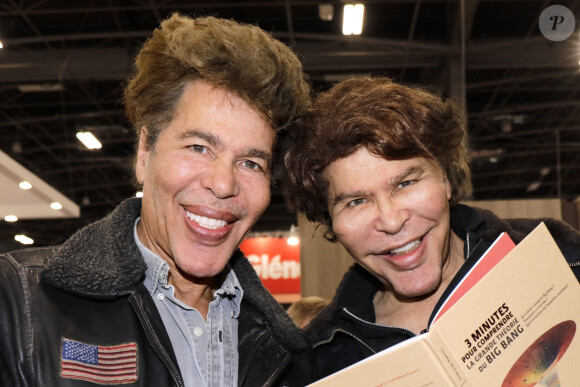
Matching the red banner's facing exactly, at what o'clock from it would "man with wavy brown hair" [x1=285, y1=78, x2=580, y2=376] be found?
The man with wavy brown hair is roughly at 12 o'clock from the red banner.

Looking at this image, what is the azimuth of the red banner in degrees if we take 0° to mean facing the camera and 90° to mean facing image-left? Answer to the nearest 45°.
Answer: approximately 0°

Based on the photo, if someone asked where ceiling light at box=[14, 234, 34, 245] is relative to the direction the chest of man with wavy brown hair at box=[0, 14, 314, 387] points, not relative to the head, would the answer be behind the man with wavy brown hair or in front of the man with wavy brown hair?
behind

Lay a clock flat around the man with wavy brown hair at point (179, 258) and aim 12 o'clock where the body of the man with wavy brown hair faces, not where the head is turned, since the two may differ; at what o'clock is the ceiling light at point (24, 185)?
The ceiling light is roughly at 7 o'clock from the man with wavy brown hair.

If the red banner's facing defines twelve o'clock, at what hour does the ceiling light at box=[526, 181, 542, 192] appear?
The ceiling light is roughly at 8 o'clock from the red banner.

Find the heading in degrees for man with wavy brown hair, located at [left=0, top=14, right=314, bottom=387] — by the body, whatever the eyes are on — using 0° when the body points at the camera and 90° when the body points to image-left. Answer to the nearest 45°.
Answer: approximately 315°

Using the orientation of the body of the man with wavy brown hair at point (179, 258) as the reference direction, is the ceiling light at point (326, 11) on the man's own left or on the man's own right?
on the man's own left

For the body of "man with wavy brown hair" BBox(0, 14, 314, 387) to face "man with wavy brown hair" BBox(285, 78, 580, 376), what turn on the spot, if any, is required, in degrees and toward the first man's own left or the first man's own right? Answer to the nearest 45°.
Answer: approximately 45° to the first man's own left
